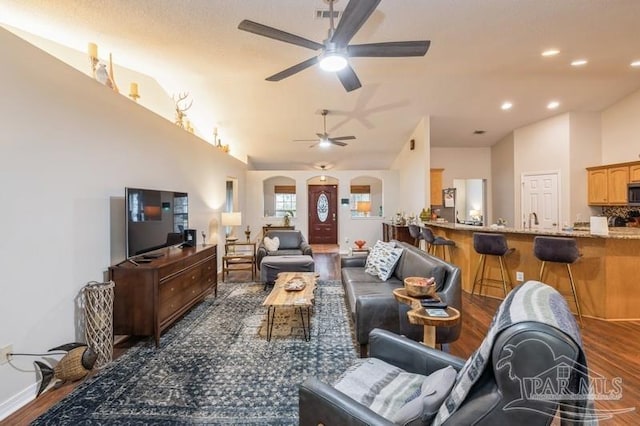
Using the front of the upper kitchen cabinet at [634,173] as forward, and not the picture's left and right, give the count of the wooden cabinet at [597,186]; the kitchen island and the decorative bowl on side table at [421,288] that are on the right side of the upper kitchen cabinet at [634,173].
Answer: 1

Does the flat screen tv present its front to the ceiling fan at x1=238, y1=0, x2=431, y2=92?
yes

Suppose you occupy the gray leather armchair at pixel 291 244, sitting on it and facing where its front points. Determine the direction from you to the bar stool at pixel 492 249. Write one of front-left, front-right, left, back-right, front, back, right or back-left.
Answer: front-left

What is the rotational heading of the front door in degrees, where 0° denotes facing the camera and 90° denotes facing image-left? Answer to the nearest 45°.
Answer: approximately 0°

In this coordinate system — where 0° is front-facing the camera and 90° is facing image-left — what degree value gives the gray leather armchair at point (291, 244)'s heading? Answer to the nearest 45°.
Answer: approximately 0°

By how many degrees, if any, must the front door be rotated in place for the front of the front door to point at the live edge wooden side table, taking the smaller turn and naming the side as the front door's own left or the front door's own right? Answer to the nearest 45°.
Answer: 0° — it already faces it

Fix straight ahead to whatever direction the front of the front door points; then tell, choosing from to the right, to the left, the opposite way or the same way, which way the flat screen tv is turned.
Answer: to the left

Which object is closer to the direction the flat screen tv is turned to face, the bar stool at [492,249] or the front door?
the bar stool

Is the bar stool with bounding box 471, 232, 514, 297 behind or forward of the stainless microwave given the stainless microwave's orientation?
forward

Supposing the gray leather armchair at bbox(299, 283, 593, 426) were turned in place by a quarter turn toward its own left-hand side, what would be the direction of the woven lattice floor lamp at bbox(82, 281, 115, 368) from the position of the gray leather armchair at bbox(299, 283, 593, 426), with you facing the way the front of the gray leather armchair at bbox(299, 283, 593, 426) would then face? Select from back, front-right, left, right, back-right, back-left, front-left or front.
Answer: front-right

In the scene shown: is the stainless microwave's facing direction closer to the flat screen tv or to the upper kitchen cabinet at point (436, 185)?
the flat screen tv

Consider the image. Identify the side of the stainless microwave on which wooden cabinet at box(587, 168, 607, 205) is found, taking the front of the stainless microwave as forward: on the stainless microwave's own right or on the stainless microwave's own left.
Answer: on the stainless microwave's own right

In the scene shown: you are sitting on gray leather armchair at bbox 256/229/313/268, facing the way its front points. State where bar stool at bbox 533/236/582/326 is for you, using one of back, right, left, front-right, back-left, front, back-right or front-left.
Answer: front-left

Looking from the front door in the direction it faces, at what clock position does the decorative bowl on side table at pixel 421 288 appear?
The decorative bowl on side table is roughly at 12 o'clock from the front door.

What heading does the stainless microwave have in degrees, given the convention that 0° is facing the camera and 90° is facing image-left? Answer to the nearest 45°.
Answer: approximately 45°
